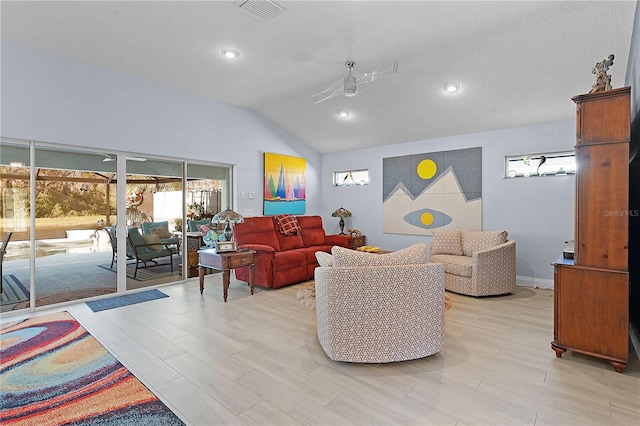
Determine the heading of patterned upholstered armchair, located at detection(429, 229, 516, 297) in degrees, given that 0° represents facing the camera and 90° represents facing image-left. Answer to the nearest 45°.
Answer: approximately 45°

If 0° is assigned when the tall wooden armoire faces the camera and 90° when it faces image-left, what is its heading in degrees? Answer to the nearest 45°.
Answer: approximately 90°

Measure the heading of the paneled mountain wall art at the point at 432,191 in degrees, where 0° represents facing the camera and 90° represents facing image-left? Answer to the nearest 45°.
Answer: approximately 45°

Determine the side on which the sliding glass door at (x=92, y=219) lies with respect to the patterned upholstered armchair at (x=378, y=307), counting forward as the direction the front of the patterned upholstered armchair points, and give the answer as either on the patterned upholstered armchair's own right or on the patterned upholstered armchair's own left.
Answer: on the patterned upholstered armchair's own left

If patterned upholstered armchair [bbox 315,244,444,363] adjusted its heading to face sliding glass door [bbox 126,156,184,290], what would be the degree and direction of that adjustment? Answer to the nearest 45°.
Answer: approximately 45° to its left

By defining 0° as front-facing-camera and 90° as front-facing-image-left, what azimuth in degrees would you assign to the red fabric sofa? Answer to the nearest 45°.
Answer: approximately 315°

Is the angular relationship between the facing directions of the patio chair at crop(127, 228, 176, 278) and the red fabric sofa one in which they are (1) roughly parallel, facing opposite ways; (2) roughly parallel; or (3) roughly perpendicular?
roughly perpendicular

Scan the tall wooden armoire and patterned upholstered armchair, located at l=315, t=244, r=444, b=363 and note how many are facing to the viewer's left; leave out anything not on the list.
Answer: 1

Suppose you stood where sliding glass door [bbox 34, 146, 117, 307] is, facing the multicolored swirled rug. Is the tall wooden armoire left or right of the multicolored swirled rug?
left

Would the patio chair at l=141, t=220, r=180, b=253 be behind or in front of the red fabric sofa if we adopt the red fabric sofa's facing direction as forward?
behind
